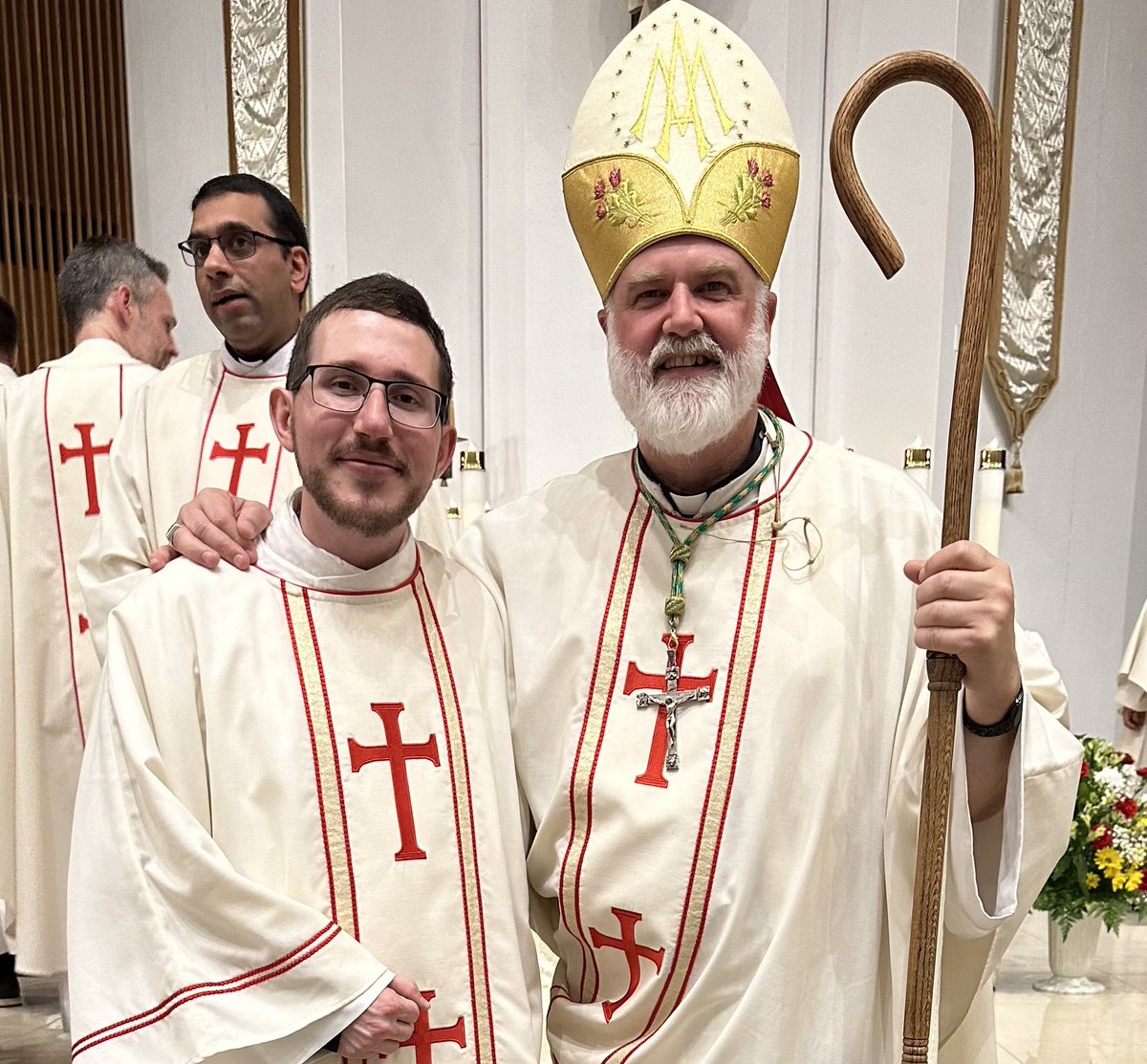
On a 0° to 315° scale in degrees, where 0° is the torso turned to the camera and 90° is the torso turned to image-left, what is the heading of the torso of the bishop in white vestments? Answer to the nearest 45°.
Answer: approximately 0°

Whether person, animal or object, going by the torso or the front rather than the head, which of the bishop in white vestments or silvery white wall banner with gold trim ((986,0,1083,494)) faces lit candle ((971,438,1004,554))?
the silvery white wall banner with gold trim

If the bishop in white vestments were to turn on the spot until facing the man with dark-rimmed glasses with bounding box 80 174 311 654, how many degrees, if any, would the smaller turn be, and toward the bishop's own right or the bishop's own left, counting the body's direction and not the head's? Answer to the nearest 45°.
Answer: approximately 135° to the bishop's own right

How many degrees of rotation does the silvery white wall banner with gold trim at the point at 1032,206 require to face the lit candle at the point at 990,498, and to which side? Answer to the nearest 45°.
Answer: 0° — it already faces it

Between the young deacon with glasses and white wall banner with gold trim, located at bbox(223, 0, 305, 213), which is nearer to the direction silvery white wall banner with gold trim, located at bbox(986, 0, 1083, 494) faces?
the young deacon with glasses

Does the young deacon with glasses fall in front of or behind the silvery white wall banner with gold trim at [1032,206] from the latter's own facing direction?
in front

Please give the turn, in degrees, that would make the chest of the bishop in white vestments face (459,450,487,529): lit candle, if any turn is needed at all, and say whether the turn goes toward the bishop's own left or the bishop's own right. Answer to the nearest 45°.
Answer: approximately 180°

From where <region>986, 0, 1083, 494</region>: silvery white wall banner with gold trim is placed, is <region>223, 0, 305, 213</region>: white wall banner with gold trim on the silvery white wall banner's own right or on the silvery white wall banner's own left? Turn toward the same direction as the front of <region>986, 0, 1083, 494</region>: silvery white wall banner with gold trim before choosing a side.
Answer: on the silvery white wall banner's own right

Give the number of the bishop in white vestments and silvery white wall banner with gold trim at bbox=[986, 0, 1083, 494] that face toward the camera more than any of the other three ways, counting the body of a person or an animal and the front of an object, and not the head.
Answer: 2
